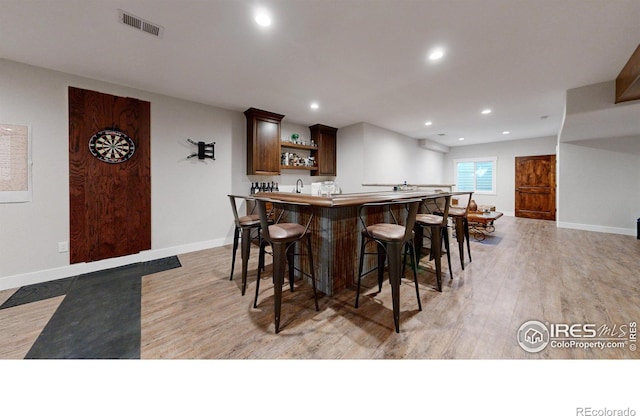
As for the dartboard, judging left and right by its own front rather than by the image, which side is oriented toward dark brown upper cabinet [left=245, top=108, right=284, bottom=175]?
left

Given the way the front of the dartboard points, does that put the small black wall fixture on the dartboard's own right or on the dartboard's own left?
on the dartboard's own left

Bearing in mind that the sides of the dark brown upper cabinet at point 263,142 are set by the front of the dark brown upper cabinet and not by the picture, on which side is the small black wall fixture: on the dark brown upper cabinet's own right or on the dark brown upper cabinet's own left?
on the dark brown upper cabinet's own right

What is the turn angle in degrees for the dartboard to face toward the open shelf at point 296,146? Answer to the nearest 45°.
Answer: approximately 90° to its left

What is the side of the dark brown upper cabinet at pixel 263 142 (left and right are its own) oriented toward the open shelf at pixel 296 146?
left

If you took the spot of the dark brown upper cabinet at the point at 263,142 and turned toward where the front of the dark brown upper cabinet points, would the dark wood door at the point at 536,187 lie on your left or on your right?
on your left

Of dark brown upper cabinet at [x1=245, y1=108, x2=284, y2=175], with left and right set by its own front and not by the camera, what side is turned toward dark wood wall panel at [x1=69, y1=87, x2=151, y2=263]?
right

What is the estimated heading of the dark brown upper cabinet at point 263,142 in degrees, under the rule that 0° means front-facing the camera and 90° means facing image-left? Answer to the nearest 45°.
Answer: approximately 315°
